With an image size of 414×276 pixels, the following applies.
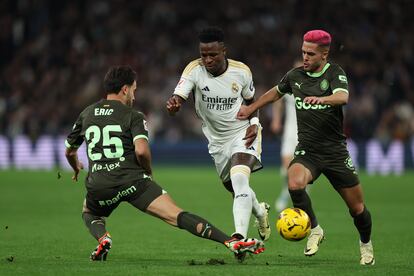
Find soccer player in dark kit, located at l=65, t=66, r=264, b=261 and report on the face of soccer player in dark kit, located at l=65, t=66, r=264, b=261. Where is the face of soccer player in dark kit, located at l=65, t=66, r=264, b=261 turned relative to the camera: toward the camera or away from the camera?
away from the camera

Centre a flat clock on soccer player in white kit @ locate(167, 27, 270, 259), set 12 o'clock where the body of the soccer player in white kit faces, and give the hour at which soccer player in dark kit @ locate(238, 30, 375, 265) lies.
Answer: The soccer player in dark kit is roughly at 10 o'clock from the soccer player in white kit.

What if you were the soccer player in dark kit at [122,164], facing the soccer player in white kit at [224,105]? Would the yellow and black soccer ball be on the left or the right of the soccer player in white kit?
right

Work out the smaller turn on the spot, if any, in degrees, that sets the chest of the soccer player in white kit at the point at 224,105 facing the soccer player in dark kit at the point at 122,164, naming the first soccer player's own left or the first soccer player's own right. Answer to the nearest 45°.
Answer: approximately 45° to the first soccer player's own right

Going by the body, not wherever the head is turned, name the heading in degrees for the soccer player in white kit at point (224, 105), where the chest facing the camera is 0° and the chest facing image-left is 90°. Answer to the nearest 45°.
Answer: approximately 0°

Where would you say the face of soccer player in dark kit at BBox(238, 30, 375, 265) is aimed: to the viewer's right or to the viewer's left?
to the viewer's left
